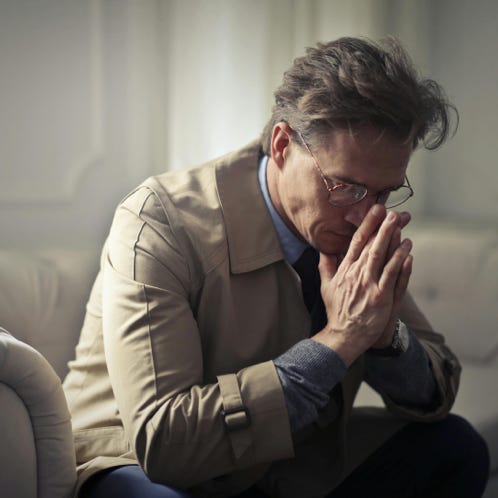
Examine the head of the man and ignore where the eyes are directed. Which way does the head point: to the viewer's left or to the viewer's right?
to the viewer's right

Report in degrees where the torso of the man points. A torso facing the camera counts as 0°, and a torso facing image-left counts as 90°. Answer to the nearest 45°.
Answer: approximately 315°
